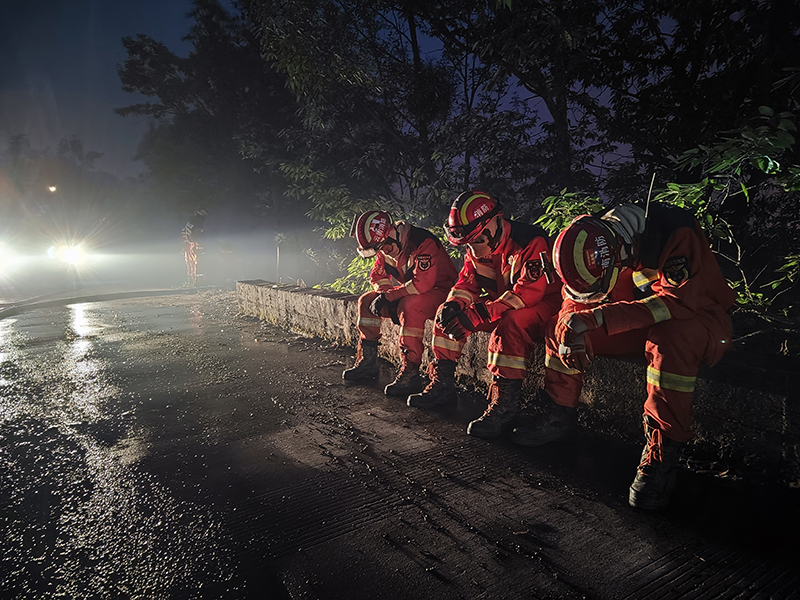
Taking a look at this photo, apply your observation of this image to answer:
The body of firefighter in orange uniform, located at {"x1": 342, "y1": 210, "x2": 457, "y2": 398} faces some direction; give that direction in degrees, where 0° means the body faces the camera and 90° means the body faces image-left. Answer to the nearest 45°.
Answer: approximately 45°

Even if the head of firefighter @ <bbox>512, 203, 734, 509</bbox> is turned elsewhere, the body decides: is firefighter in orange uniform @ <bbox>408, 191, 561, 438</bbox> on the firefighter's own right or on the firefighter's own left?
on the firefighter's own right

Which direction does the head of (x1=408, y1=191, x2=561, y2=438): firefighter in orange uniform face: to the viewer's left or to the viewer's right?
to the viewer's left

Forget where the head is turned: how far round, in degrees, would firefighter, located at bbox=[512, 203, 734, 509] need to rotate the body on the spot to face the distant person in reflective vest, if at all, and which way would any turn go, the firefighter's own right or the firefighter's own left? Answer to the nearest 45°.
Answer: approximately 90° to the firefighter's own right

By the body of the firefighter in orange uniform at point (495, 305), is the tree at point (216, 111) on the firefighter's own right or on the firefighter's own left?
on the firefighter's own right

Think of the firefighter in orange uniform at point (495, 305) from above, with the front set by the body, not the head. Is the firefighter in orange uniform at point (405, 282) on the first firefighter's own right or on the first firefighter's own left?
on the first firefighter's own right

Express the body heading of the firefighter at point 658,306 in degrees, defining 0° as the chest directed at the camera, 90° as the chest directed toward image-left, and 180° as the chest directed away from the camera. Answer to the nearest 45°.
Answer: approximately 45°

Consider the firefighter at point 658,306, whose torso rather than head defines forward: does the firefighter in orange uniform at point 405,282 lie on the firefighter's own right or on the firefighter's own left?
on the firefighter's own right

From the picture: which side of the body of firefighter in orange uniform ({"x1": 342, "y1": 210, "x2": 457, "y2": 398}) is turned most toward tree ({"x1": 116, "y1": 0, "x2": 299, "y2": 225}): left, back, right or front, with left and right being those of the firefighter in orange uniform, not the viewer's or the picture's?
right
